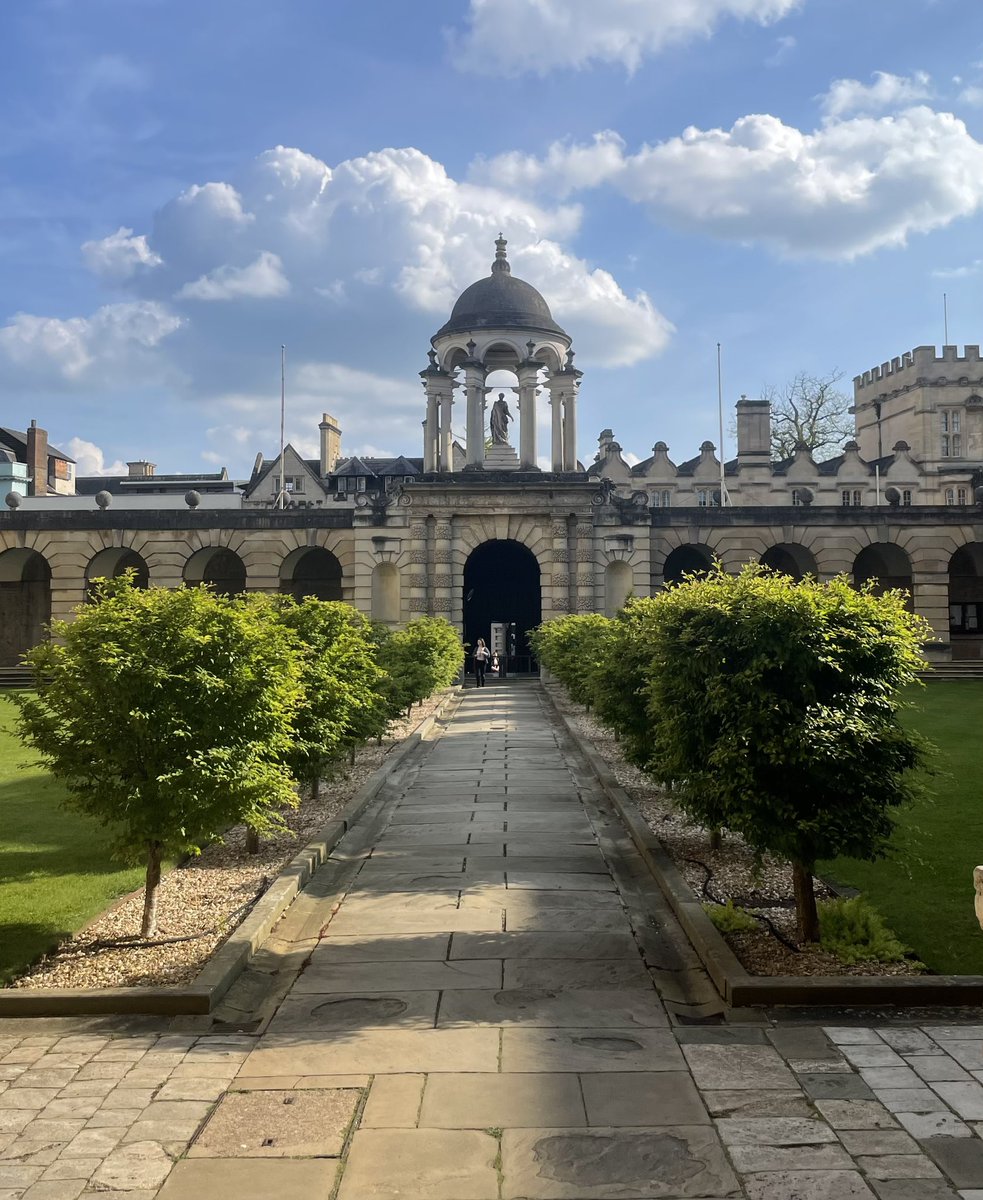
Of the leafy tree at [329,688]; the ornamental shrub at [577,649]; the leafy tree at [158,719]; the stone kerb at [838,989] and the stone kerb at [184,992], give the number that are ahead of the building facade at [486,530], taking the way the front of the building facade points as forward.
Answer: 5

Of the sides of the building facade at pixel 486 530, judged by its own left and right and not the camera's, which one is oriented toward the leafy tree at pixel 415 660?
front

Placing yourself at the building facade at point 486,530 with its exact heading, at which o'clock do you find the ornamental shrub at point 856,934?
The ornamental shrub is roughly at 12 o'clock from the building facade.

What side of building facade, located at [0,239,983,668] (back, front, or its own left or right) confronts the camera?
front

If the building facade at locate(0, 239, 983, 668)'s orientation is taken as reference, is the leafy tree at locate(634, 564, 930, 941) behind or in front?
in front

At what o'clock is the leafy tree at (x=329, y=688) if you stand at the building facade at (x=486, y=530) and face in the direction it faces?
The leafy tree is roughly at 12 o'clock from the building facade.

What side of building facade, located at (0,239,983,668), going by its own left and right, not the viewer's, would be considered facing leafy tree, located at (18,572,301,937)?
front

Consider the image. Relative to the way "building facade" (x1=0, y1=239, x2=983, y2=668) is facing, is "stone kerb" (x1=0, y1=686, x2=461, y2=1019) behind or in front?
in front

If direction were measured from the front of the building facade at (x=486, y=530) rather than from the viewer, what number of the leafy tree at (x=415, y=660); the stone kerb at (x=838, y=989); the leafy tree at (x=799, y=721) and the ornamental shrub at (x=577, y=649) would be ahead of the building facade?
4

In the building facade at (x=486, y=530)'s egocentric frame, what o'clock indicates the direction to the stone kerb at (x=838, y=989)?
The stone kerb is roughly at 12 o'clock from the building facade.
